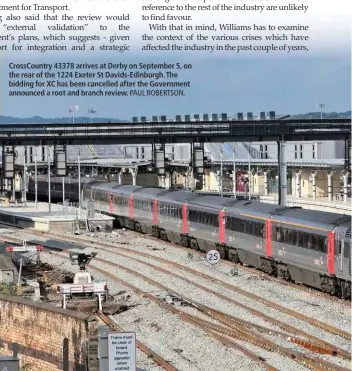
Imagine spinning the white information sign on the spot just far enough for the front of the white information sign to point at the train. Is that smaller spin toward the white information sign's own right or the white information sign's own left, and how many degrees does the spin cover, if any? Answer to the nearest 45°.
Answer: approximately 180°

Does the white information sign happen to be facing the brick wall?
no

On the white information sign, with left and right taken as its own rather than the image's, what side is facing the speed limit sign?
back

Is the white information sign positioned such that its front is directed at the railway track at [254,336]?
no

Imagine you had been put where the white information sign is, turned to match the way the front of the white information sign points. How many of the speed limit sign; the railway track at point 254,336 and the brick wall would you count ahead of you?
0

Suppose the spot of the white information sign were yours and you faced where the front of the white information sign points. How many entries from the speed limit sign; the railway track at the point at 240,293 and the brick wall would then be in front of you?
0

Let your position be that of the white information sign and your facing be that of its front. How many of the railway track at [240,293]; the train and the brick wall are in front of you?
0

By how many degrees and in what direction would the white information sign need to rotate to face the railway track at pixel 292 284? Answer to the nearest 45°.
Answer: approximately 180°

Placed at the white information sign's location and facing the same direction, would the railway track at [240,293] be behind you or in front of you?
behind

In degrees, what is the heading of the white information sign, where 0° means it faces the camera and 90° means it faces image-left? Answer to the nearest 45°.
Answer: approximately 0°

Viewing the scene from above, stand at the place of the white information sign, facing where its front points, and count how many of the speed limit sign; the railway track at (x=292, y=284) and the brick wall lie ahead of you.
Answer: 0
